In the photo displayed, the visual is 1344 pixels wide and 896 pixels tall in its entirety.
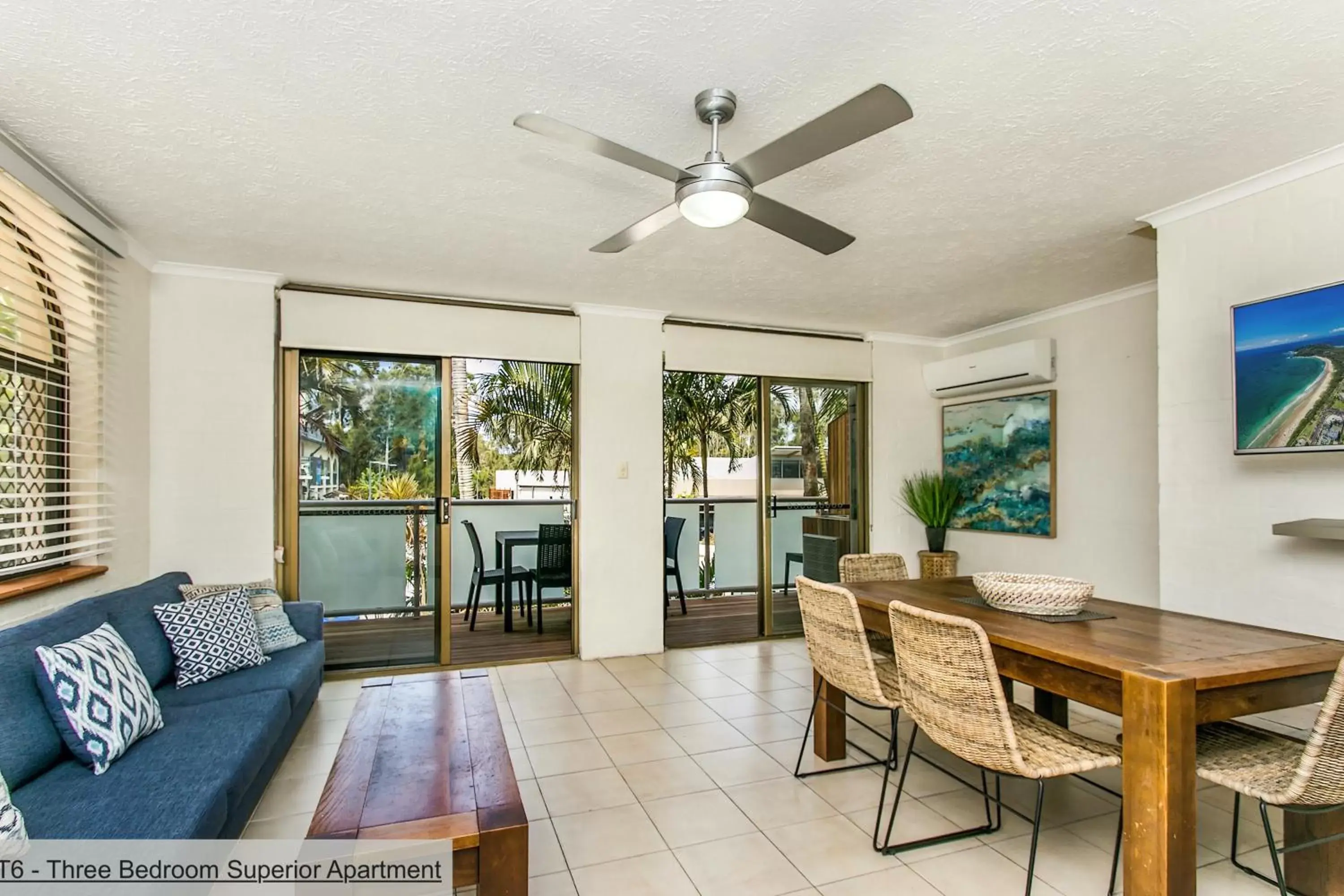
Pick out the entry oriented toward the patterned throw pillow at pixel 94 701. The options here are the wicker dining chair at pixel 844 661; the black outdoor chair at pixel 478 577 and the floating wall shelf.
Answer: the floating wall shelf

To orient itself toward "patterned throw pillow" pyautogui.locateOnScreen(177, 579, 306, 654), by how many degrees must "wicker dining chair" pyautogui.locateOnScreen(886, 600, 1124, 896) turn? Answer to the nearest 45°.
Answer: approximately 135° to its left

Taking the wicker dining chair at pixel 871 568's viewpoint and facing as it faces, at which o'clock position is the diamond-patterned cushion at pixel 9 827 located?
The diamond-patterned cushion is roughly at 1 o'clock from the wicker dining chair.

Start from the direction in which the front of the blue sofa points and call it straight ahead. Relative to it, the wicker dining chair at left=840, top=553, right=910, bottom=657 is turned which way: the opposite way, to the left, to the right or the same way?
to the right

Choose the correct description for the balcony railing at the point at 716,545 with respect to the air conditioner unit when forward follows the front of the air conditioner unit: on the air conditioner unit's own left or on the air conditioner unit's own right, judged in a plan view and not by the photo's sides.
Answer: on the air conditioner unit's own right

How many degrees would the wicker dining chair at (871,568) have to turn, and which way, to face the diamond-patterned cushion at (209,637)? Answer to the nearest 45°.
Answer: approximately 45° to its right

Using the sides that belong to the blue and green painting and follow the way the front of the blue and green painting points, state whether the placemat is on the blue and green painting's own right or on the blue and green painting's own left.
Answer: on the blue and green painting's own left

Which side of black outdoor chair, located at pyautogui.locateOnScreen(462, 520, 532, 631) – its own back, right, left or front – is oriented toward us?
right

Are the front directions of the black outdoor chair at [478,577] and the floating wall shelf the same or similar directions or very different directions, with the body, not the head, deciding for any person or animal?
very different directions

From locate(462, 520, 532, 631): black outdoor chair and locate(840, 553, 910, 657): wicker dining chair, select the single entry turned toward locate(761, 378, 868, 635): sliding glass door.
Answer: the black outdoor chair
